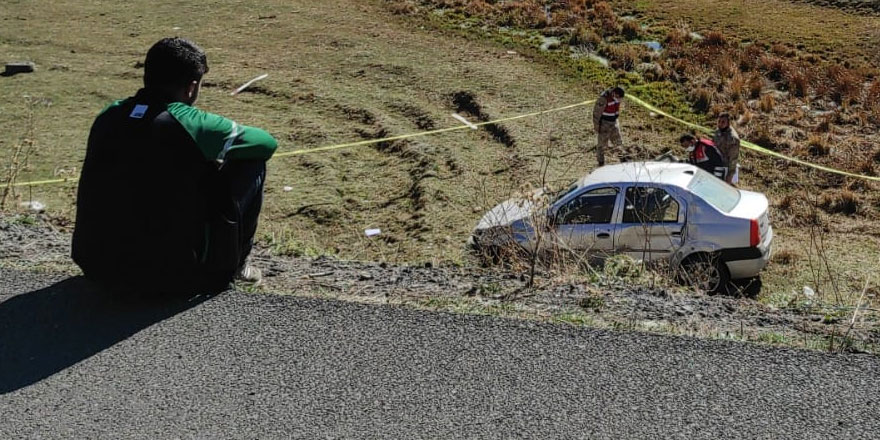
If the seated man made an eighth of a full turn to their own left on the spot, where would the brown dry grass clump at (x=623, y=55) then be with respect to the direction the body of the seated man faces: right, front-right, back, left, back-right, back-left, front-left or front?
front-right

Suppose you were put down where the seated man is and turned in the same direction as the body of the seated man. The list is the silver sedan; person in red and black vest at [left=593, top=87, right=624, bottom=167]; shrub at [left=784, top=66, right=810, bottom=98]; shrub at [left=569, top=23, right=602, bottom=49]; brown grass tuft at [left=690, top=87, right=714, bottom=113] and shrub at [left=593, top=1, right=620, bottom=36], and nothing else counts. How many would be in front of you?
6

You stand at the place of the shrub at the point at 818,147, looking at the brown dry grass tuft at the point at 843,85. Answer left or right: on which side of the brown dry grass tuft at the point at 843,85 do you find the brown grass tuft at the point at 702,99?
left

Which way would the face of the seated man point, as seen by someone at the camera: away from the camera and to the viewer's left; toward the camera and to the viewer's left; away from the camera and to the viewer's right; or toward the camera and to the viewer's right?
away from the camera and to the viewer's right

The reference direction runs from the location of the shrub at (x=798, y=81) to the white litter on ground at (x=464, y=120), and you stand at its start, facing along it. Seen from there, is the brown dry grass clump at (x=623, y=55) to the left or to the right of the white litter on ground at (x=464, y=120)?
right

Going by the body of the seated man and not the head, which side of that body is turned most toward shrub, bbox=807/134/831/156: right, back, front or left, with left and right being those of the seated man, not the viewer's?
front

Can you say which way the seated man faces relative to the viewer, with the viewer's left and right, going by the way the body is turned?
facing away from the viewer and to the right of the viewer

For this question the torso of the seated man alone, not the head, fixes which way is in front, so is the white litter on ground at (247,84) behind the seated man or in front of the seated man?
in front

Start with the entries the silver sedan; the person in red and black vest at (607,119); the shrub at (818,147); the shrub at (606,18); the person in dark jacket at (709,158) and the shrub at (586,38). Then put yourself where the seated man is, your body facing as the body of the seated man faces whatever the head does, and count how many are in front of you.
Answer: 6

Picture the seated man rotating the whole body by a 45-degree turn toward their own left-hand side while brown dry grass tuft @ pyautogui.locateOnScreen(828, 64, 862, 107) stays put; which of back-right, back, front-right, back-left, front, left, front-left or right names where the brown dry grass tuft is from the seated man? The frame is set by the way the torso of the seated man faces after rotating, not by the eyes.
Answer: front-right

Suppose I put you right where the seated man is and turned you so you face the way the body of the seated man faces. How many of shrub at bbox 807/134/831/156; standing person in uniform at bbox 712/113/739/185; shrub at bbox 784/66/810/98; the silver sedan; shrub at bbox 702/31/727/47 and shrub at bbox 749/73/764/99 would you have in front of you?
6

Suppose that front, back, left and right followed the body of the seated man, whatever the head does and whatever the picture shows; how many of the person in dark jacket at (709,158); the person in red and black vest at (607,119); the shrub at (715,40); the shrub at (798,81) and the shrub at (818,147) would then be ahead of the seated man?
5

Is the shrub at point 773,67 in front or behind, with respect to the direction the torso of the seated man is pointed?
in front

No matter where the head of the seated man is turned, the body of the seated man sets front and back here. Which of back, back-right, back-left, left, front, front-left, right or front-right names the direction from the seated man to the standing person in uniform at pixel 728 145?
front

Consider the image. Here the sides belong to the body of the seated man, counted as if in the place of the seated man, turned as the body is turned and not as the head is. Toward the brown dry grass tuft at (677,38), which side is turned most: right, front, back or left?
front

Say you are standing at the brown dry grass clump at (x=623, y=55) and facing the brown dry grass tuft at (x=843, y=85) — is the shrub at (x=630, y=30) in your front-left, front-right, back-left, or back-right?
back-left
